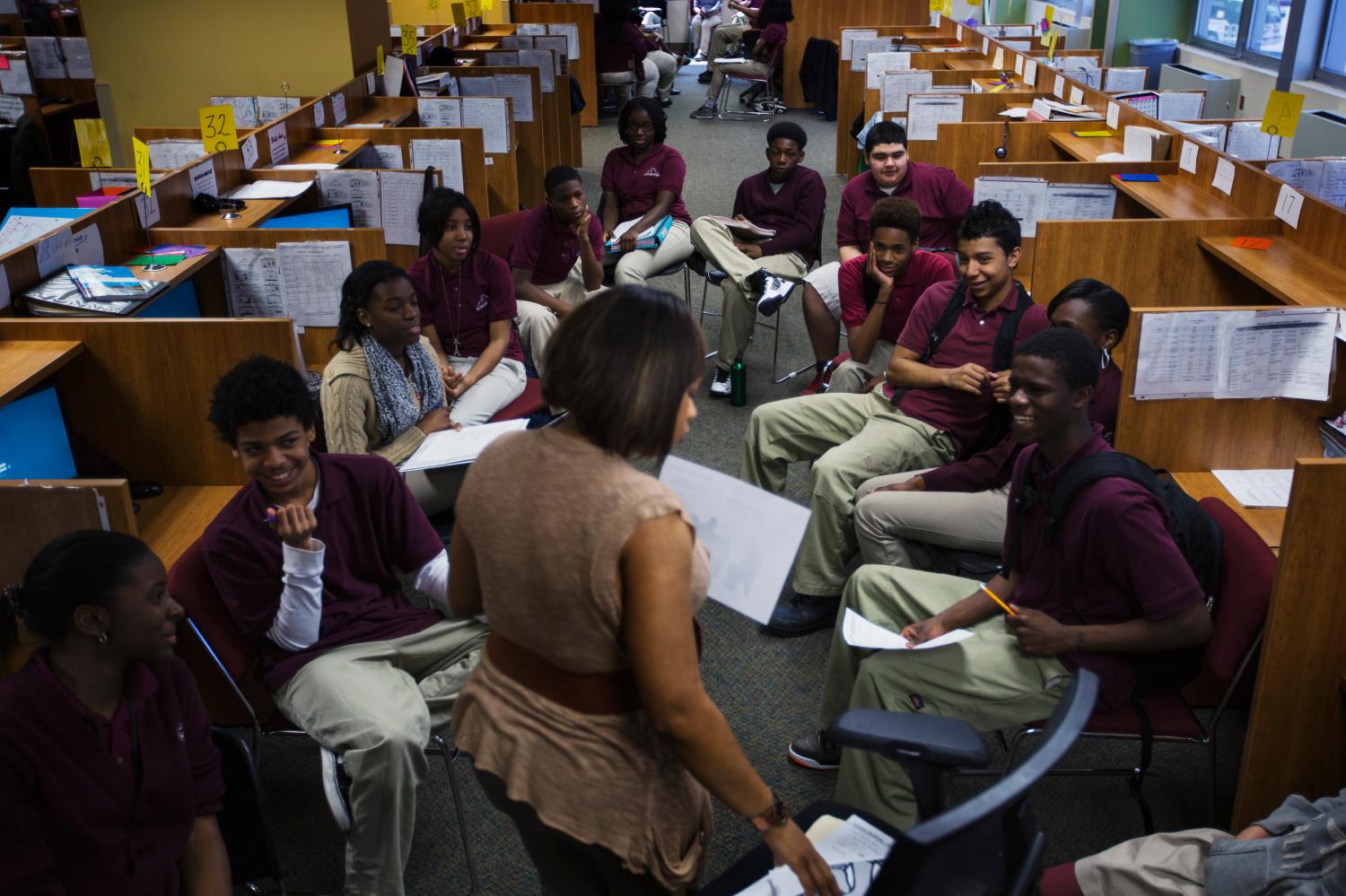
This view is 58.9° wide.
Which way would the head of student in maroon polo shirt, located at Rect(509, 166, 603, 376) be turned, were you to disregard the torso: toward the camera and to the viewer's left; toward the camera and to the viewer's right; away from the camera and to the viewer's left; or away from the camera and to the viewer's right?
toward the camera and to the viewer's right

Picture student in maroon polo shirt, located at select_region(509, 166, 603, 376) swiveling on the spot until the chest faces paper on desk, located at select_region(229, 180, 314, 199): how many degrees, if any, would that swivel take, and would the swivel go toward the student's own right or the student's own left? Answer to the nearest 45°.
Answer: approximately 135° to the student's own right

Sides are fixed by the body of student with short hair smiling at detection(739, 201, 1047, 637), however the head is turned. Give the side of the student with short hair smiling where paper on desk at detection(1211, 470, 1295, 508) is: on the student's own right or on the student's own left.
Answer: on the student's own left

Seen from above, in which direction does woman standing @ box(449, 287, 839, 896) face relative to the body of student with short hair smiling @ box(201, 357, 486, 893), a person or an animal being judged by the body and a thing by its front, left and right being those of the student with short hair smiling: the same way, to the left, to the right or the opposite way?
to the left

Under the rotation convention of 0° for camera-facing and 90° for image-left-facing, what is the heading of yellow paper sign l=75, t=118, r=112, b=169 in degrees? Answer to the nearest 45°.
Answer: approximately 0°

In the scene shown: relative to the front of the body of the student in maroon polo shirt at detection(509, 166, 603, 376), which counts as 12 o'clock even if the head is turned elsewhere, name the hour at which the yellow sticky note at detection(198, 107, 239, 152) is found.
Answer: The yellow sticky note is roughly at 5 o'clock from the student in maroon polo shirt.

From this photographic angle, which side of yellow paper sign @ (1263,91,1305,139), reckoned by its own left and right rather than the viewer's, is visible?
front

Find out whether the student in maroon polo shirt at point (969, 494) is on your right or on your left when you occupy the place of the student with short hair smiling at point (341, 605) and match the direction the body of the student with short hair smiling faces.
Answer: on your left

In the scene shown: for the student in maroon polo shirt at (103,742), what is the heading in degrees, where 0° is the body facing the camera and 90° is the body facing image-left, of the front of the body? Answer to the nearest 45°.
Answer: approximately 315°

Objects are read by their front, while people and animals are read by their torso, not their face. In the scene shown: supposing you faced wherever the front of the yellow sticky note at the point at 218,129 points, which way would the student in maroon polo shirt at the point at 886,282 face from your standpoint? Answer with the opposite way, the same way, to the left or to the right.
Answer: to the right

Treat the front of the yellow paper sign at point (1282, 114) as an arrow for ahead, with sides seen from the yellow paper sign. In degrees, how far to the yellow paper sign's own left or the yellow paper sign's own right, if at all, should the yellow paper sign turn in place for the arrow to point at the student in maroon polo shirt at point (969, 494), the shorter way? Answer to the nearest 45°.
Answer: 0° — it already faces them

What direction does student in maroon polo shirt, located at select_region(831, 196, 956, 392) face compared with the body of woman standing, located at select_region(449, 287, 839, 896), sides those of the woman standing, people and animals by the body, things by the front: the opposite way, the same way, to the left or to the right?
the opposite way
